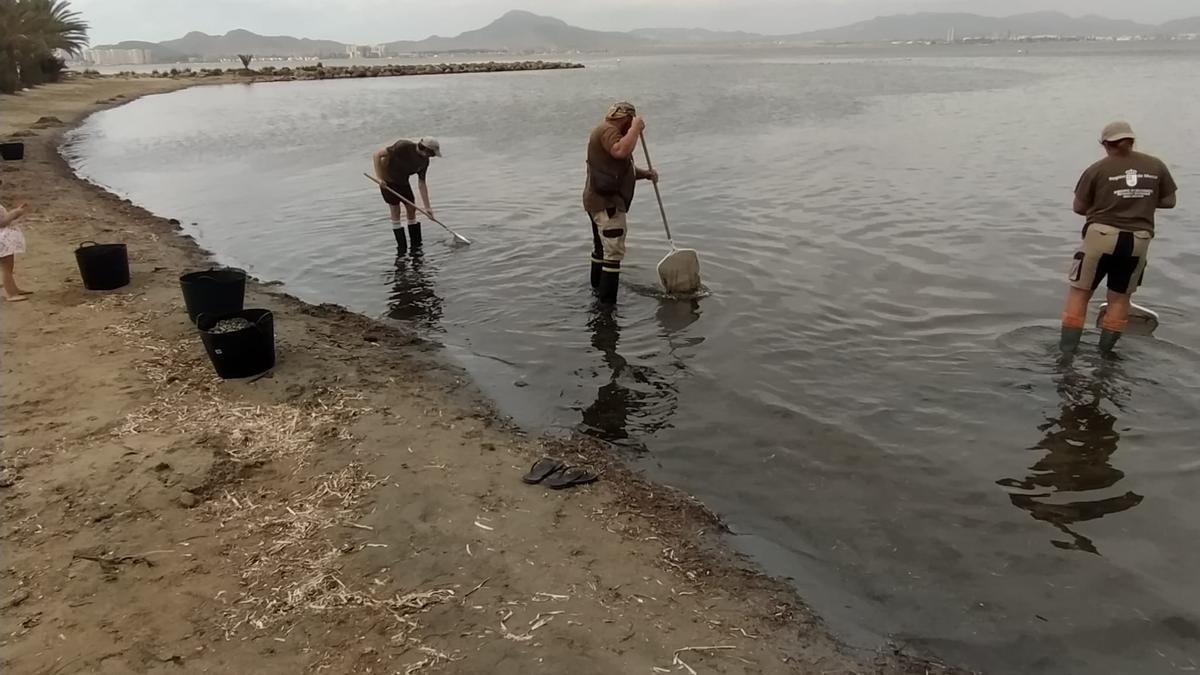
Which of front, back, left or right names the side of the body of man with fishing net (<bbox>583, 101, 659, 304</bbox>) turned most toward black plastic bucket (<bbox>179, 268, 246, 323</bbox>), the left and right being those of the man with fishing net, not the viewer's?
back

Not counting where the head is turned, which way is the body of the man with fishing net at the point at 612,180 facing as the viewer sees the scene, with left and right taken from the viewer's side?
facing to the right of the viewer

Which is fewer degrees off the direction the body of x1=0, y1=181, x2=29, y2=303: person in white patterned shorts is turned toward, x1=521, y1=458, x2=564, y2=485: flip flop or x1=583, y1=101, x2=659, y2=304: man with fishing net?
the man with fishing net

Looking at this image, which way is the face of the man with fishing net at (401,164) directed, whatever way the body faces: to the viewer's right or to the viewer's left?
to the viewer's right

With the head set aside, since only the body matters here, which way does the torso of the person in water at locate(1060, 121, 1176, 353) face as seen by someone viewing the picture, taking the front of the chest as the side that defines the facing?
away from the camera

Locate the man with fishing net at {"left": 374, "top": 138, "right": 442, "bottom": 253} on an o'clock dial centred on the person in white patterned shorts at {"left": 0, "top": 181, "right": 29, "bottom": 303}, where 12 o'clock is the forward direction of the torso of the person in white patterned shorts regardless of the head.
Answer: The man with fishing net is roughly at 12 o'clock from the person in white patterned shorts.

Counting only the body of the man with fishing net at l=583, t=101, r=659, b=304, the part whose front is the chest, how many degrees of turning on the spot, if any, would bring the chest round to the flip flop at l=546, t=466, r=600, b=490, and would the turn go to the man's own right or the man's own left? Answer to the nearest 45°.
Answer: approximately 90° to the man's own right

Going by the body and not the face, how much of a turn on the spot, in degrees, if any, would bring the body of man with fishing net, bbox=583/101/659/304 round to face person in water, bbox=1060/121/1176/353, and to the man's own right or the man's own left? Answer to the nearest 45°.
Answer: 0° — they already face them

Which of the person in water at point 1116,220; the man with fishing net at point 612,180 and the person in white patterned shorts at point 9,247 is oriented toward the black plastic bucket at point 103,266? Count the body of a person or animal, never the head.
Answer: the person in white patterned shorts

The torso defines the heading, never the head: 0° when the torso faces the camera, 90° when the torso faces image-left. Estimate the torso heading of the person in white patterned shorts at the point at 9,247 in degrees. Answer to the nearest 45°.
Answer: approximately 270°

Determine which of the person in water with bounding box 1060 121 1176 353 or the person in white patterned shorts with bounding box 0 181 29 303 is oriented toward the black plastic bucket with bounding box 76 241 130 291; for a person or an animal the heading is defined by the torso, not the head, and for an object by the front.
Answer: the person in white patterned shorts

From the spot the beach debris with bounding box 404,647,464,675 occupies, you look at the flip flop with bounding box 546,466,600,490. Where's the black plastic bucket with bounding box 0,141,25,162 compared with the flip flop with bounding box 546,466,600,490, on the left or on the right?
left
